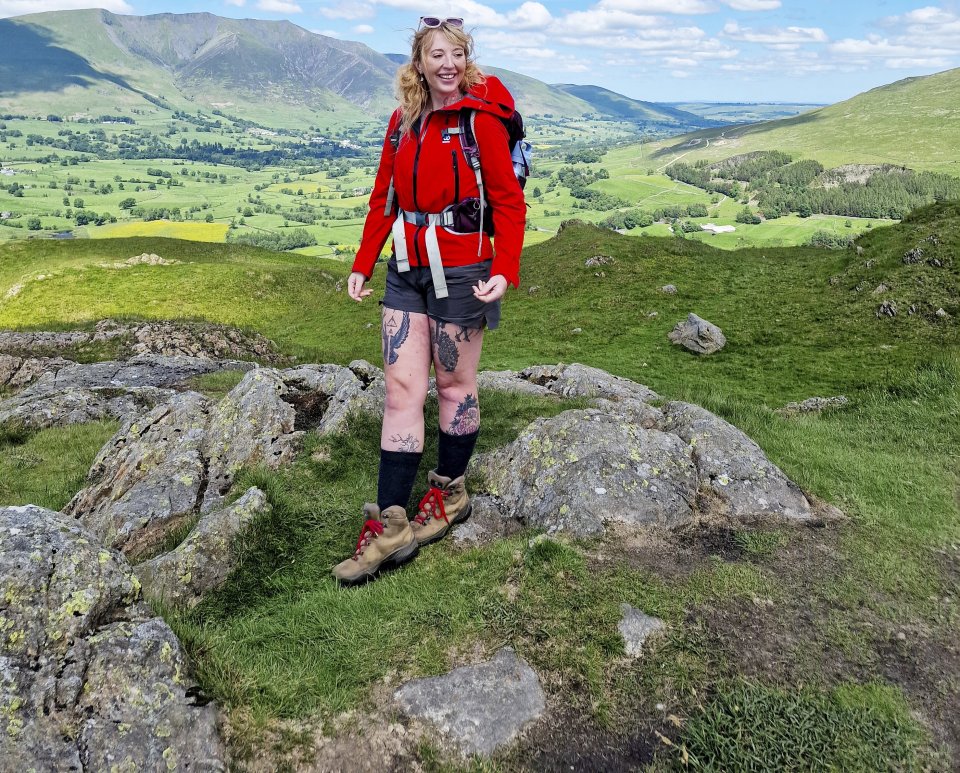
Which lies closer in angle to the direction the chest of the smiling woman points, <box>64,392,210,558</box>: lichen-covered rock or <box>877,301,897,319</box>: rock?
the lichen-covered rock

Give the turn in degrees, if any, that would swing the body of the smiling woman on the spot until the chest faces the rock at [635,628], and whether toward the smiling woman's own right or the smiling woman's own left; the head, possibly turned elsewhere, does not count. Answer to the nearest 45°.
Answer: approximately 90° to the smiling woman's own left

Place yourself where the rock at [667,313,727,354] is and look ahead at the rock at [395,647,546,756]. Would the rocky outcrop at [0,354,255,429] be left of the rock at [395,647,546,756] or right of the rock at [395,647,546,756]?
right

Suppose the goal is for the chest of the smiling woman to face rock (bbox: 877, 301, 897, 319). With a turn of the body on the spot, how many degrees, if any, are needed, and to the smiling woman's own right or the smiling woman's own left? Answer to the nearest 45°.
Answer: approximately 180°

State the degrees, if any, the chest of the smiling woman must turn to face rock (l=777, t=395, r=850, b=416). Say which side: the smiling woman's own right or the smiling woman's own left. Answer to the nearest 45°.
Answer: approximately 180°

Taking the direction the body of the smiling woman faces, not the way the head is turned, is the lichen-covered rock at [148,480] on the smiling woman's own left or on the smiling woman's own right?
on the smiling woman's own right

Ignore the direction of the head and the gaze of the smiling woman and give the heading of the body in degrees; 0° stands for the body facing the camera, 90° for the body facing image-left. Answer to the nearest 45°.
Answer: approximately 45°

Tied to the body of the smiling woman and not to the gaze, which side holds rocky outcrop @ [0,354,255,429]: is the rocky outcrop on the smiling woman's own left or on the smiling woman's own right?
on the smiling woman's own right
